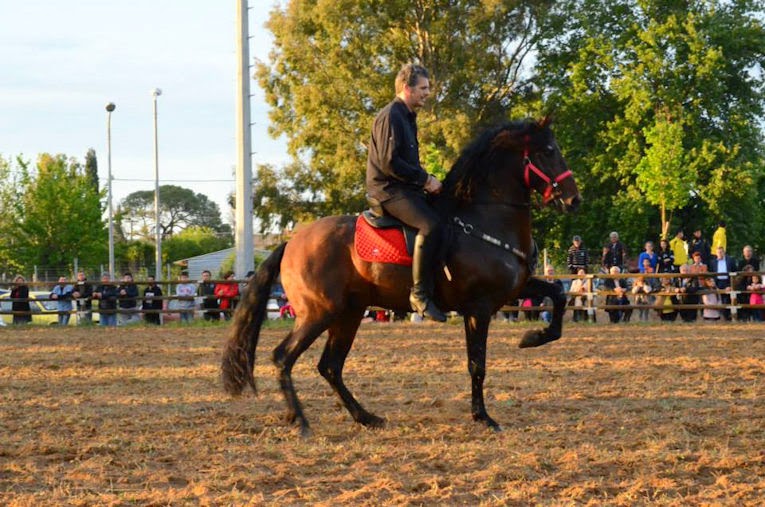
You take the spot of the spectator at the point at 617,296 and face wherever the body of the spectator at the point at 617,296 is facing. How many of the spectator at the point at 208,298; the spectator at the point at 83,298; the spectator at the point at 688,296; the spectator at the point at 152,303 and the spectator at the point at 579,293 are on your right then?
4

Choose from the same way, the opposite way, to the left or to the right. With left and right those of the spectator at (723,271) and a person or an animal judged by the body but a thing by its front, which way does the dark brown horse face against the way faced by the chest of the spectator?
to the left

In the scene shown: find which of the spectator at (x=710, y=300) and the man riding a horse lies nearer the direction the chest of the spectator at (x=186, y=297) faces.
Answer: the man riding a horse

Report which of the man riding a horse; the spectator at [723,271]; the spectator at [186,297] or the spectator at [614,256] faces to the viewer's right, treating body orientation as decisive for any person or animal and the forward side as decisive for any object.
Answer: the man riding a horse

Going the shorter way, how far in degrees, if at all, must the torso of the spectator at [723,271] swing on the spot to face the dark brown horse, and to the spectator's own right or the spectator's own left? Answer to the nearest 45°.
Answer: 0° — they already face it

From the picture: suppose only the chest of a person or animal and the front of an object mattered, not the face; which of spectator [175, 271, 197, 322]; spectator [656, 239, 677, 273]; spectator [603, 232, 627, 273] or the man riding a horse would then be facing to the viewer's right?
the man riding a horse

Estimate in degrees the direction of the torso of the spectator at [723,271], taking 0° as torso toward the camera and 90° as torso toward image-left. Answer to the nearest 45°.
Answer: approximately 0°

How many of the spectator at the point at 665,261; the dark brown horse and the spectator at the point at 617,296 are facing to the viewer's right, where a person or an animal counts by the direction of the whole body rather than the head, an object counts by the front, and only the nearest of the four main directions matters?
1

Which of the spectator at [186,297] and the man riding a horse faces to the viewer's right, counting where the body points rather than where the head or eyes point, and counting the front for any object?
the man riding a horse

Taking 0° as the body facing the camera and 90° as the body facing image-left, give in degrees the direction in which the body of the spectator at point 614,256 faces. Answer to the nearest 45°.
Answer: approximately 0°

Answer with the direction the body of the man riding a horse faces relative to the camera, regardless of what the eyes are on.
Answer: to the viewer's right

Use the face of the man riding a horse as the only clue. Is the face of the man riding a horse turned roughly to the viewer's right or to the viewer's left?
to the viewer's right

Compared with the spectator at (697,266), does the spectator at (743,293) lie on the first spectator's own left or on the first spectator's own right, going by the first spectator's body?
on the first spectator's own left
